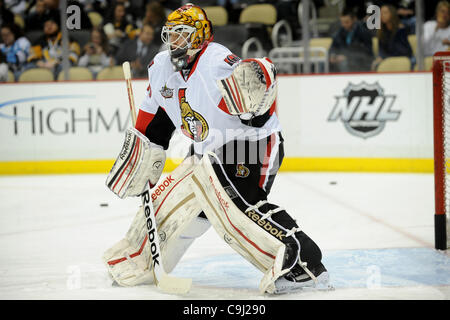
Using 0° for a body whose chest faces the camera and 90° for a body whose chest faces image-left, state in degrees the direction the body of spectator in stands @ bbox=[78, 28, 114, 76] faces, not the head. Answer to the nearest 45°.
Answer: approximately 0°

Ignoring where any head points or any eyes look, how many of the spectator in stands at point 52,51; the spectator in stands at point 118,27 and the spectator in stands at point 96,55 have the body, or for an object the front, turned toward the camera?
3

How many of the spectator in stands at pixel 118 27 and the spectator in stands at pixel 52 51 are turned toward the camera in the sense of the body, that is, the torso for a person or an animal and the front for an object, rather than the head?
2

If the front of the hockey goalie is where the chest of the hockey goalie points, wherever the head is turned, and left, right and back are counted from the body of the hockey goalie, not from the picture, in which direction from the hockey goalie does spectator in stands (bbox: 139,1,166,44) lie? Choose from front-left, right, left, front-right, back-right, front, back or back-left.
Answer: back-right
